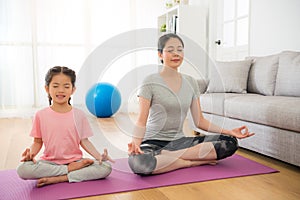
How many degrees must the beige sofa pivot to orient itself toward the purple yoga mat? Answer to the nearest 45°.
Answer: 0° — it already faces it

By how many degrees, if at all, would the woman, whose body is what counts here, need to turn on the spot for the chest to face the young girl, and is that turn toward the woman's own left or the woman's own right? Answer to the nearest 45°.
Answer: approximately 90° to the woman's own right

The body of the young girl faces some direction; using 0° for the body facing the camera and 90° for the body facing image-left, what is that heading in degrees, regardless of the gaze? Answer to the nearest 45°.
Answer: approximately 0°

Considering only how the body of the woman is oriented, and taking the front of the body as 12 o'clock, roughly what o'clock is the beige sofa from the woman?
The beige sofa is roughly at 9 o'clock from the woman.

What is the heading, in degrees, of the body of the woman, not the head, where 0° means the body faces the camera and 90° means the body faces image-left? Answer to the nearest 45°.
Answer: approximately 315°

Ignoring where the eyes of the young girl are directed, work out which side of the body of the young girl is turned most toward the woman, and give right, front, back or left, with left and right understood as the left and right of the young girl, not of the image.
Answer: left

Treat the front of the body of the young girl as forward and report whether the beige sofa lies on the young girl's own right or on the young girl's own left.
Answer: on the young girl's own left
